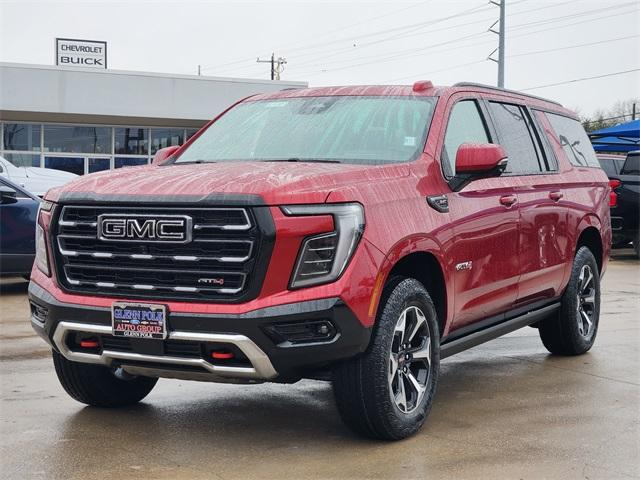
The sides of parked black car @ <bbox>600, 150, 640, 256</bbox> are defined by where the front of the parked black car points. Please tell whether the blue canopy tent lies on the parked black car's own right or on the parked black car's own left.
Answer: on the parked black car's own left

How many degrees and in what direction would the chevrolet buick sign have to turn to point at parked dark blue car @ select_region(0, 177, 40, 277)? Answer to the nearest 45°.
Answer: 0° — it already faces it

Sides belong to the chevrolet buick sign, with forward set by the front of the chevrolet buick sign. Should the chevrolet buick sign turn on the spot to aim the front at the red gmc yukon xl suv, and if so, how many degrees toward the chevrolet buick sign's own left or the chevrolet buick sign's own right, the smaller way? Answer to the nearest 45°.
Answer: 0° — it already faces it
